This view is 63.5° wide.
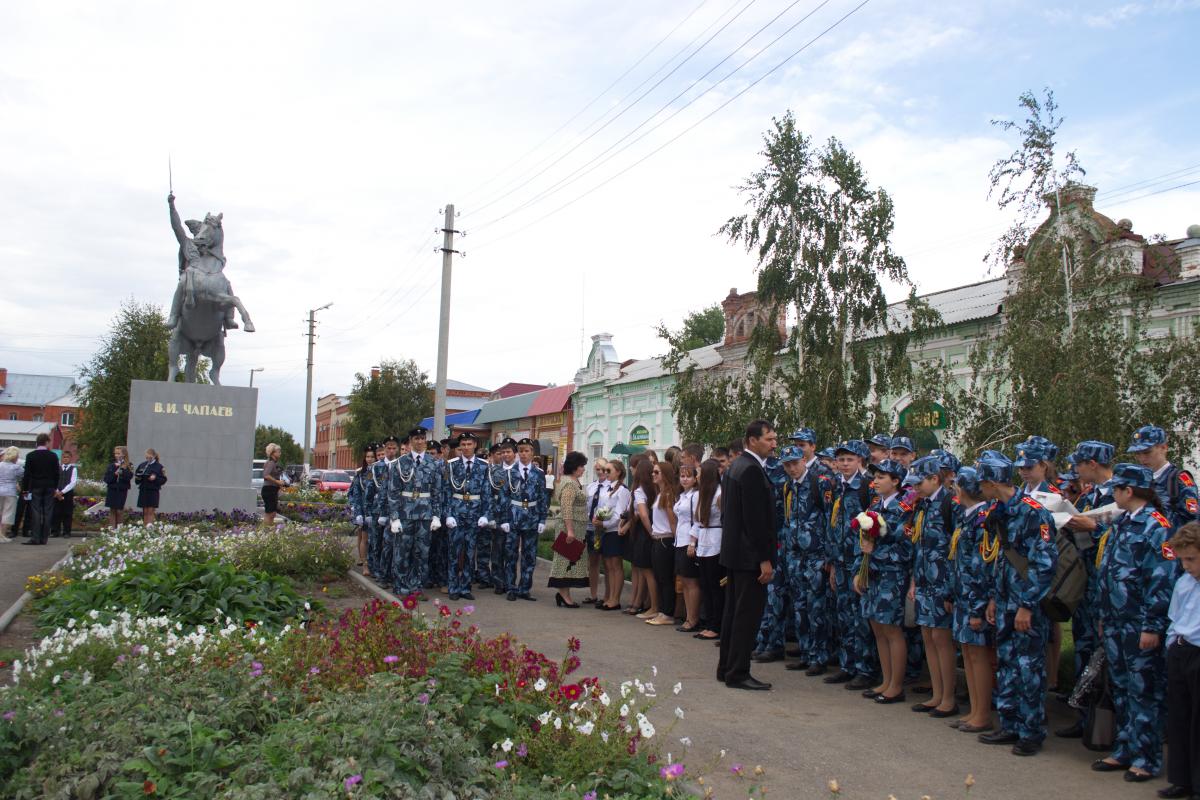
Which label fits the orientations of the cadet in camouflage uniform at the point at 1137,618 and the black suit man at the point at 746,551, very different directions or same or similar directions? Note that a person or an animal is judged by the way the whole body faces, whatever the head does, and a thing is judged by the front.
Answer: very different directions

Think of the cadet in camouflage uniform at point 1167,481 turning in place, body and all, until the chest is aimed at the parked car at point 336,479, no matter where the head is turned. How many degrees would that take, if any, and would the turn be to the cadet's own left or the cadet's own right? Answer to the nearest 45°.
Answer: approximately 90° to the cadet's own right

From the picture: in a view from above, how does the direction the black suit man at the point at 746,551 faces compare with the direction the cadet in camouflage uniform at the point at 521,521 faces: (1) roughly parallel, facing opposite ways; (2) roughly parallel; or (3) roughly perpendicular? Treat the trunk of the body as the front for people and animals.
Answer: roughly perpendicular

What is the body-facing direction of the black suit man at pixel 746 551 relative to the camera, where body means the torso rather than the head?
to the viewer's right

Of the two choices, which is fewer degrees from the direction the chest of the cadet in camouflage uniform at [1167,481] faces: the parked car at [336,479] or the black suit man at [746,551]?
the black suit man

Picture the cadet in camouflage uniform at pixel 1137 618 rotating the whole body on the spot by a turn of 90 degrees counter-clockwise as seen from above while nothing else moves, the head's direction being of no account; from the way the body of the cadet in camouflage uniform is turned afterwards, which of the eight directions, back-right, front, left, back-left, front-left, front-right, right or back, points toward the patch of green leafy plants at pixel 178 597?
back-right

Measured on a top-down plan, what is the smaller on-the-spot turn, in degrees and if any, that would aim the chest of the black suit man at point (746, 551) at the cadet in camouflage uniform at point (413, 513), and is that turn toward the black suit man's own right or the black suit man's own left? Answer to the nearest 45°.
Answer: approximately 135° to the black suit man's own left

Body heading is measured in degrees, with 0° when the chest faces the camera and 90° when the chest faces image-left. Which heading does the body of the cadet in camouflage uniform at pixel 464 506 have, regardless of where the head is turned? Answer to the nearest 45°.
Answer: approximately 0°

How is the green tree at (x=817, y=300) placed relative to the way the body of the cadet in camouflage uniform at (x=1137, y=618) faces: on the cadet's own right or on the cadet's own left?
on the cadet's own right

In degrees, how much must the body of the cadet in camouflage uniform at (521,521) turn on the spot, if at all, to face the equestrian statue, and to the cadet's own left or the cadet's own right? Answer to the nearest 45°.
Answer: approximately 135° to the cadet's own right

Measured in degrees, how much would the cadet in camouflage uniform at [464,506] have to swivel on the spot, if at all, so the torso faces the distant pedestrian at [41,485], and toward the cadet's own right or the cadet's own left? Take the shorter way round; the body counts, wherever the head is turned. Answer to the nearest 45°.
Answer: approximately 135° to the cadet's own right

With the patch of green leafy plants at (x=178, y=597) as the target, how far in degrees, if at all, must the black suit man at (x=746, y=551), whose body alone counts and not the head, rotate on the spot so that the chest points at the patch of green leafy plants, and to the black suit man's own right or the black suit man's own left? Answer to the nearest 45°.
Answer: approximately 180°

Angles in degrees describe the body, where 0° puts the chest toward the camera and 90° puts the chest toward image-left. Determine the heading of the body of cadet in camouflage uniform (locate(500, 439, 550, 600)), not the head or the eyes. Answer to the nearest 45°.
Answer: approximately 0°

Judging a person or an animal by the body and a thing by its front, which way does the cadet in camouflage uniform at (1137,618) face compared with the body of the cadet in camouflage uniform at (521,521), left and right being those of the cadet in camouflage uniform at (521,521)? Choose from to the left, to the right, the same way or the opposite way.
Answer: to the right

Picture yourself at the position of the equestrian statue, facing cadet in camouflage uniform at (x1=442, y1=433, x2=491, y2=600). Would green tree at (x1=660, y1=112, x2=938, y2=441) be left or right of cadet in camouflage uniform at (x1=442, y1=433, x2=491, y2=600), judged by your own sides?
left

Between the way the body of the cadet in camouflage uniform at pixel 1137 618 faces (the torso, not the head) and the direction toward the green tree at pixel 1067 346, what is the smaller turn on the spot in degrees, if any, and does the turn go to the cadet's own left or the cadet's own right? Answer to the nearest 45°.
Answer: approximately 135° to the cadet's own right
